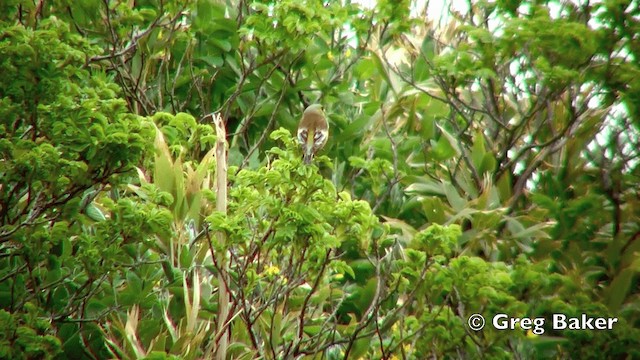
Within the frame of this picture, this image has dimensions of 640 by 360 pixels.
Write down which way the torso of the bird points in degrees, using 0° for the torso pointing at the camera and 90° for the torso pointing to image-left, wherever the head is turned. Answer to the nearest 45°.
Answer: approximately 180°
